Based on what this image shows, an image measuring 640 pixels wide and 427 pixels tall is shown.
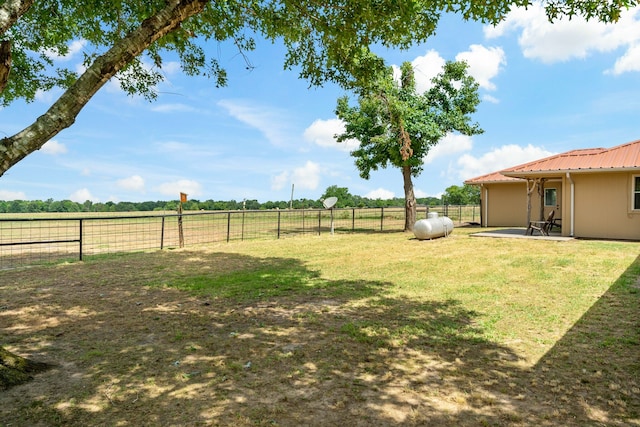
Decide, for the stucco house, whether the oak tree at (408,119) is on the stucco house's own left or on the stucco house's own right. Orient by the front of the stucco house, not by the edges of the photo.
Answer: on the stucco house's own right

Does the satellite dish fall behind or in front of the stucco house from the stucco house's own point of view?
in front

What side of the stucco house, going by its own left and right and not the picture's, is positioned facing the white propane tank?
right

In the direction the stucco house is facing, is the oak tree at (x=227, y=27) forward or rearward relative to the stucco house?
forward
